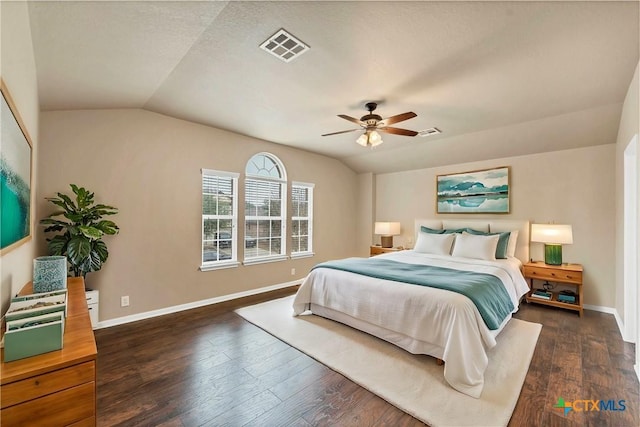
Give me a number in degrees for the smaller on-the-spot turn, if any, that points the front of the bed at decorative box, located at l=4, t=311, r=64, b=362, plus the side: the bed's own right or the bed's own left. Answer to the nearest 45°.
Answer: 0° — it already faces it

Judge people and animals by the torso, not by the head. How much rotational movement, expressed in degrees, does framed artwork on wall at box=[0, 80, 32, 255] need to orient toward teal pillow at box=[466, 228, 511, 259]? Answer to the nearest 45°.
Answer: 0° — it already faces it

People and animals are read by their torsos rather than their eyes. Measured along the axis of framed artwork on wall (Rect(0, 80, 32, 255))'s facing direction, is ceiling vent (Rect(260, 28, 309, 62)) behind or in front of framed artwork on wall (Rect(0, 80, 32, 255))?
in front

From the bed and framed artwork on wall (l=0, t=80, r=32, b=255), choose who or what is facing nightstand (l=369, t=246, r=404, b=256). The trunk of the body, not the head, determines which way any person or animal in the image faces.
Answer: the framed artwork on wall

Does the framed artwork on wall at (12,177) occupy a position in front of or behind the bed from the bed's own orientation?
in front

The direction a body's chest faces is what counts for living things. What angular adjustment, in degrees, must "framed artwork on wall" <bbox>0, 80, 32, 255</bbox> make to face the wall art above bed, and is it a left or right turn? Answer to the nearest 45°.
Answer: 0° — it already faces it

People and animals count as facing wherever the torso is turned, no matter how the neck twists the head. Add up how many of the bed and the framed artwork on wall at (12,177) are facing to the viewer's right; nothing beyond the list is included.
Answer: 1

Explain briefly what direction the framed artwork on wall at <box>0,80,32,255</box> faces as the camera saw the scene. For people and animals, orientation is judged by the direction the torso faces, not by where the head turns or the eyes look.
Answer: facing to the right of the viewer

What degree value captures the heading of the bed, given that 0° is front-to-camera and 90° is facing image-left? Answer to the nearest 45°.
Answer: approximately 45°

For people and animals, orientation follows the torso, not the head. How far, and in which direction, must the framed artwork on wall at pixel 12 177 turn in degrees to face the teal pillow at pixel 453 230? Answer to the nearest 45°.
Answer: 0° — it already faces it
